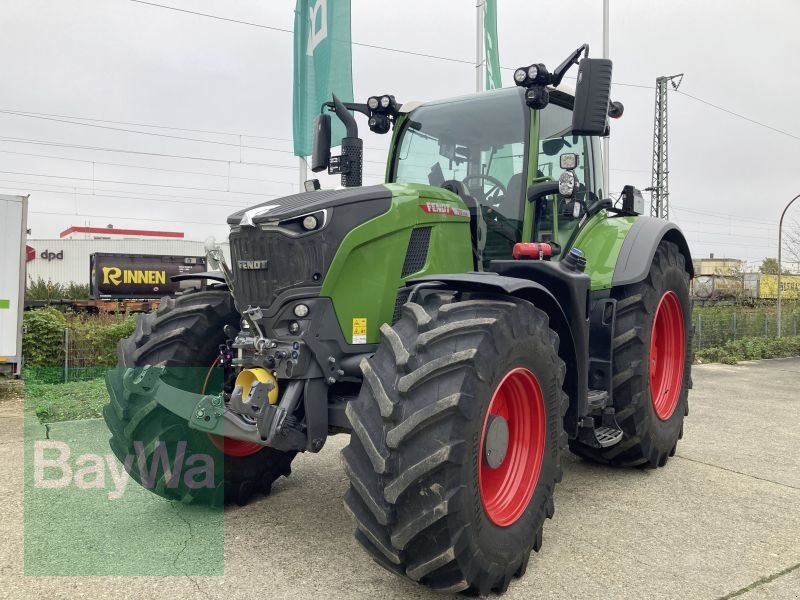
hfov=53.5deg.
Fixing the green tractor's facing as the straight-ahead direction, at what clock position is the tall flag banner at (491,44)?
The tall flag banner is roughly at 5 o'clock from the green tractor.

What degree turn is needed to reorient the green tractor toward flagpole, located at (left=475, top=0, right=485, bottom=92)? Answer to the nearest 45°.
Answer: approximately 135° to its right

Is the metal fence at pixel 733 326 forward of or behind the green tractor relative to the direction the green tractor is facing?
behind

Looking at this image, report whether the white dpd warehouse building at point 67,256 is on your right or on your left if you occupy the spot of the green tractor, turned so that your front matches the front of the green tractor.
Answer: on your right

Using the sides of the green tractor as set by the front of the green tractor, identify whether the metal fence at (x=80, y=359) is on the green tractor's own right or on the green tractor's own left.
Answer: on the green tractor's own right

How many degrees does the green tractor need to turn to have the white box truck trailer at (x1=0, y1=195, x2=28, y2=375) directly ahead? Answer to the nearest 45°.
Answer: approximately 90° to its right

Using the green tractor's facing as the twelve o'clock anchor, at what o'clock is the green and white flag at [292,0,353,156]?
The green and white flag is roughly at 4 o'clock from the green tractor.

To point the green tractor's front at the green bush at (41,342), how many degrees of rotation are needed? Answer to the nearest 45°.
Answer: approximately 90° to its right

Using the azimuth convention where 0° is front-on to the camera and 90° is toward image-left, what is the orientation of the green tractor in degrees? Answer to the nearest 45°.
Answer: approximately 45°
